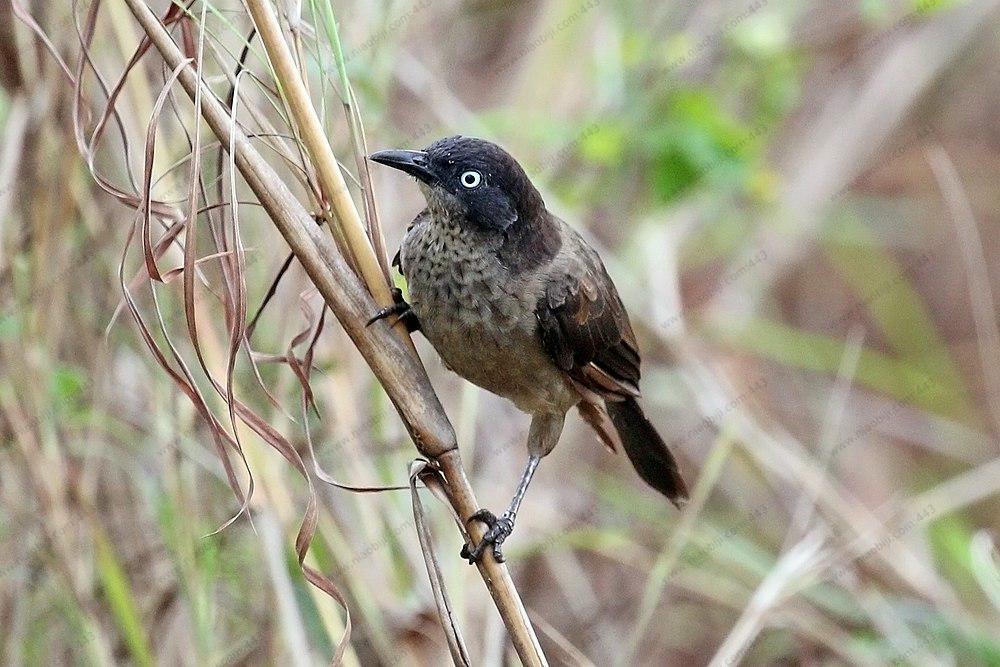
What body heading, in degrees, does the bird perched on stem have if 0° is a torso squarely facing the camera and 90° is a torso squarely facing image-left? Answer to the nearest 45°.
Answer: approximately 45°

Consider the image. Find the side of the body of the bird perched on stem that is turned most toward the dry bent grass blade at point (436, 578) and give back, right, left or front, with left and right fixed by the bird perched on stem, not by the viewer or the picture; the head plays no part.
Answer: front

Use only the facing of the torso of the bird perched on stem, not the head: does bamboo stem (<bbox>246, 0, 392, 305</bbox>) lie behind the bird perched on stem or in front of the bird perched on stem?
in front
